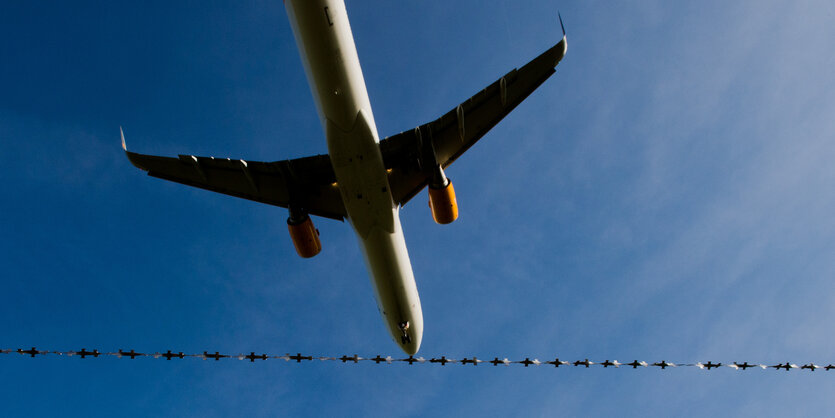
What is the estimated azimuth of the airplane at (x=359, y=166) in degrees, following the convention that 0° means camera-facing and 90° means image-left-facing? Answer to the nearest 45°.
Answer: approximately 180°
